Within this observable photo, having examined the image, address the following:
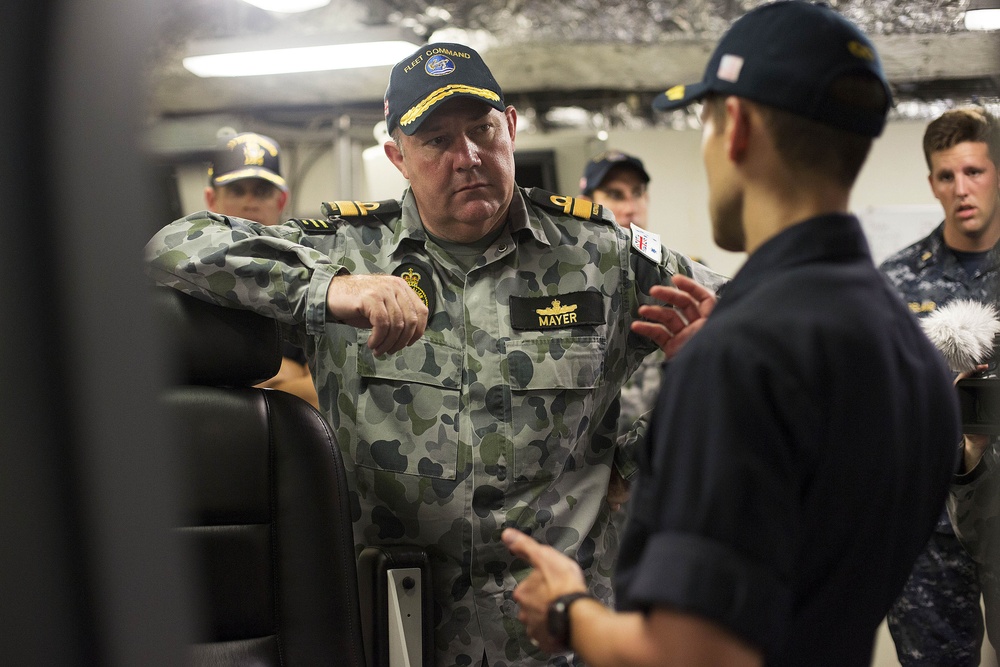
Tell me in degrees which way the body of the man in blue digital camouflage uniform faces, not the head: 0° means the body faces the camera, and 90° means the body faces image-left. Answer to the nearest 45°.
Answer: approximately 0°

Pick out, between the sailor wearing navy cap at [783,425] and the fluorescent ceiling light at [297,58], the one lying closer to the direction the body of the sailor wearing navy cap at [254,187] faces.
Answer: the sailor wearing navy cap

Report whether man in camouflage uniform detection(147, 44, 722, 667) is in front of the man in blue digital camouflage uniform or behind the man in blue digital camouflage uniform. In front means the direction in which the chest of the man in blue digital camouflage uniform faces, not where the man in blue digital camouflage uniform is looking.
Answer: in front

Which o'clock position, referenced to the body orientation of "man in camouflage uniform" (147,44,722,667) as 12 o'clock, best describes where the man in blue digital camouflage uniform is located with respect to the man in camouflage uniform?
The man in blue digital camouflage uniform is roughly at 8 o'clock from the man in camouflage uniform.

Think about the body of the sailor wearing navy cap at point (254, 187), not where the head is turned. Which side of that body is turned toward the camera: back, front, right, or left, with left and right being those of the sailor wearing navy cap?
front

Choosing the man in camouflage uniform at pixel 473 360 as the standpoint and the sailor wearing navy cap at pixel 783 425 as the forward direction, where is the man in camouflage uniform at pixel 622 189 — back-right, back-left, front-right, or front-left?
back-left

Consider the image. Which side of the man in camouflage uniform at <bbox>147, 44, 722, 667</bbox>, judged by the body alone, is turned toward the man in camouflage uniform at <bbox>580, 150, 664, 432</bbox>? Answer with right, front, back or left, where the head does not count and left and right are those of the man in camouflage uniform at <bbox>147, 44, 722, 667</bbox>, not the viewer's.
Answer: back

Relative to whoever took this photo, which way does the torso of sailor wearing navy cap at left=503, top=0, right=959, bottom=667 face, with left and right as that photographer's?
facing away from the viewer and to the left of the viewer

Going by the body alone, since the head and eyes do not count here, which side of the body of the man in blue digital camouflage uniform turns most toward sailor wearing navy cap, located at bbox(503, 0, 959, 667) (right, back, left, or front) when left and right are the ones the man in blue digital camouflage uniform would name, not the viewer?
front

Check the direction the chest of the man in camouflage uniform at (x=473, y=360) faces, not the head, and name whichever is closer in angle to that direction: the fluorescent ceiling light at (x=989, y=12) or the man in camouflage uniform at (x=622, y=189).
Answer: the fluorescent ceiling light

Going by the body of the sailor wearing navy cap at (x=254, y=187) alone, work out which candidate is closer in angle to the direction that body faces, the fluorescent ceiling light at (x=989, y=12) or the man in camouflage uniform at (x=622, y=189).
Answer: the fluorescent ceiling light

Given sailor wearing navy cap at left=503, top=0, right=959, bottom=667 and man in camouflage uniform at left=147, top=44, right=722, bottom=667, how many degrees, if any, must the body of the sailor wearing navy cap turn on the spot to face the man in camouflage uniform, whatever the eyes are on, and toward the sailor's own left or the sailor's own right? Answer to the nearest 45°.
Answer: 0° — they already face them
